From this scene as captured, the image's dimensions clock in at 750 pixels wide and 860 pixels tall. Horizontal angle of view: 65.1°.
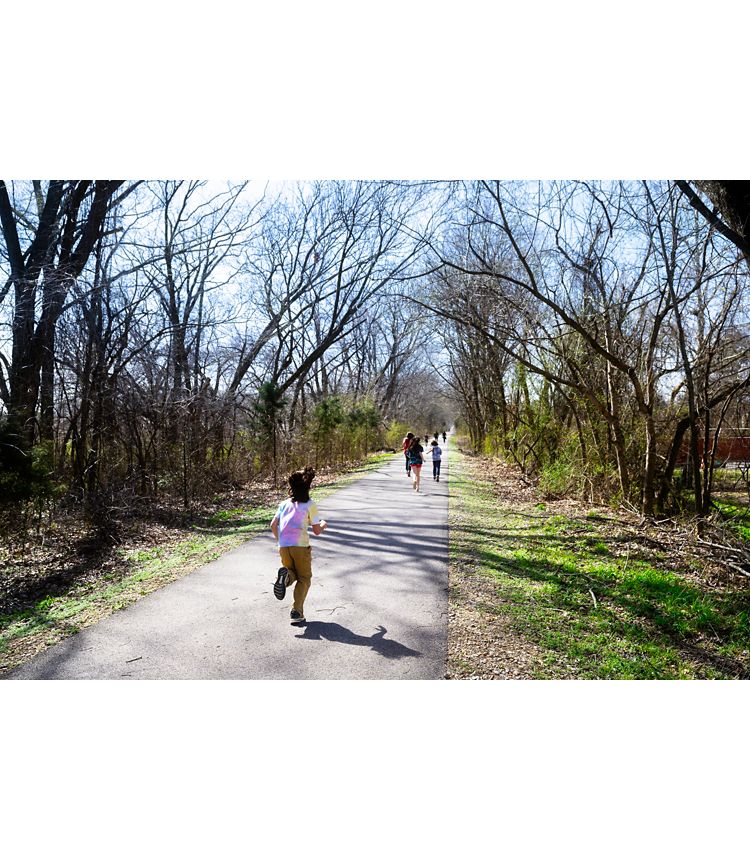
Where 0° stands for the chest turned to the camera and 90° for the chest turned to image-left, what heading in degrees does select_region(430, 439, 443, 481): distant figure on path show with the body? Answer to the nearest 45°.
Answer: approximately 180°

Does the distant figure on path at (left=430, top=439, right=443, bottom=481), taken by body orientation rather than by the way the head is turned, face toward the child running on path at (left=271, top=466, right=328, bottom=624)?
no

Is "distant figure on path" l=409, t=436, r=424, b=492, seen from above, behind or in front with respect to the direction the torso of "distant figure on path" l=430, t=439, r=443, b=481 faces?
behind
